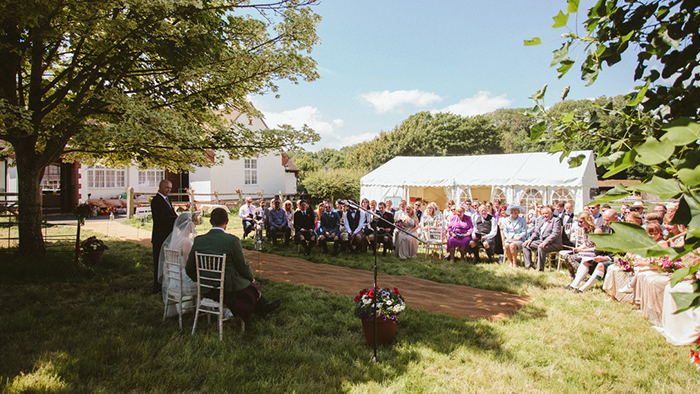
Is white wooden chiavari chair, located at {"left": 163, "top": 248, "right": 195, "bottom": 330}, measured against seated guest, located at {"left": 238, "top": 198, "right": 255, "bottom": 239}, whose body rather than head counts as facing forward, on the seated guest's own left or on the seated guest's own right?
on the seated guest's own right

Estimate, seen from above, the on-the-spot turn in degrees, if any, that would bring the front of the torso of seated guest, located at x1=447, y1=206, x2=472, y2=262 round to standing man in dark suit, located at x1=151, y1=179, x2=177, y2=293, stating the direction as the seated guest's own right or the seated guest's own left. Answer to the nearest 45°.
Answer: approximately 45° to the seated guest's own right

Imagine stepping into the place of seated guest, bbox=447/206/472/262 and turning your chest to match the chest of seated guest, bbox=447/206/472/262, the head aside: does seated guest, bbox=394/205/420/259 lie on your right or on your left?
on your right

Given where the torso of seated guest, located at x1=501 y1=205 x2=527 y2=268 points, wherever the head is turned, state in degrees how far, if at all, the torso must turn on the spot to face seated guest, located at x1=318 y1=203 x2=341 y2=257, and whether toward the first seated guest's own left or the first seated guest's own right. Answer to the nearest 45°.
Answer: approximately 45° to the first seated guest's own right

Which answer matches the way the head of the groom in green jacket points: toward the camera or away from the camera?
away from the camera

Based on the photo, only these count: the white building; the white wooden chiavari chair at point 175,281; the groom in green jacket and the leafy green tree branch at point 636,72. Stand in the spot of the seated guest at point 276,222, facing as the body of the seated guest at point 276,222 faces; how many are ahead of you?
3

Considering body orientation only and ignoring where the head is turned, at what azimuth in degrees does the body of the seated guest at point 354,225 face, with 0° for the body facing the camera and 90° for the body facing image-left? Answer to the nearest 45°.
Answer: approximately 0°
